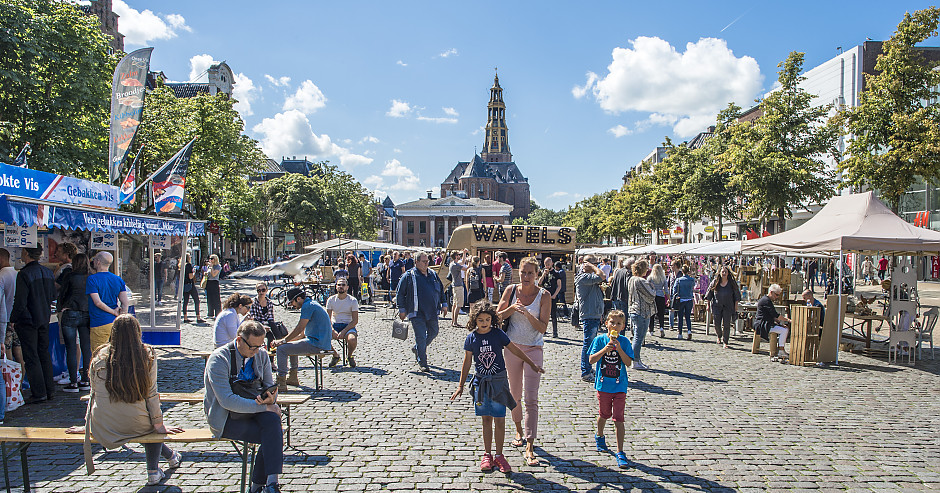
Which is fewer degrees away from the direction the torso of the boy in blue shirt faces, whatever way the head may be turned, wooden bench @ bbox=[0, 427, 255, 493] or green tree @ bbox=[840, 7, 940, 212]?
the wooden bench

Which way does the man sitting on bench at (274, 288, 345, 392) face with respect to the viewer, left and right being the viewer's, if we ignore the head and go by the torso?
facing to the left of the viewer

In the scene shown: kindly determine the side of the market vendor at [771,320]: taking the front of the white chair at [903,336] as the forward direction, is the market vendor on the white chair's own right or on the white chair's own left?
on the white chair's own right

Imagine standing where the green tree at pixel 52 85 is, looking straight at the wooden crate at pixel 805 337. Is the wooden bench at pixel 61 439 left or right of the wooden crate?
right

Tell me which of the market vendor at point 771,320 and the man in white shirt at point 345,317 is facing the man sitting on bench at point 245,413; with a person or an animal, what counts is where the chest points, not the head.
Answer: the man in white shirt

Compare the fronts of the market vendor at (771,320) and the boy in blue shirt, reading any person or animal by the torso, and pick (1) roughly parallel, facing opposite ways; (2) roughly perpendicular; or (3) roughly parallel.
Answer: roughly perpendicular

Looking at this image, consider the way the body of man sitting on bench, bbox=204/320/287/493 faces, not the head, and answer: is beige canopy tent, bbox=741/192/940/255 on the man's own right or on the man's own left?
on the man's own left

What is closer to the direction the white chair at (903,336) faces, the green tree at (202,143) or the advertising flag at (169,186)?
the advertising flag

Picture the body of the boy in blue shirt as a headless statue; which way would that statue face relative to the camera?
toward the camera

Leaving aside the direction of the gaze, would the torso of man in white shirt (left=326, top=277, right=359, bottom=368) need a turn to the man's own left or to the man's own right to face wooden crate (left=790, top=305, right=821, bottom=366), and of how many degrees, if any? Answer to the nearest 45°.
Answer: approximately 90° to the man's own left
